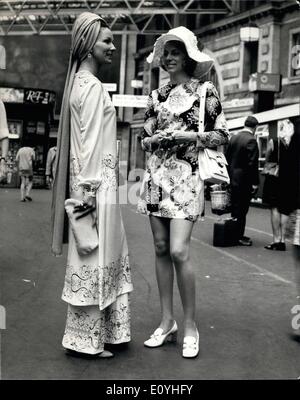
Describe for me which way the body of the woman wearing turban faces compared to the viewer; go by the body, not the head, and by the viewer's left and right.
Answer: facing to the right of the viewer

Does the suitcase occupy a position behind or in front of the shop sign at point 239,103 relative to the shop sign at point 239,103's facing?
in front

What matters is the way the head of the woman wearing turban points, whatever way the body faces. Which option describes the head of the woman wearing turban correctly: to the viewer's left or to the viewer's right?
to the viewer's right

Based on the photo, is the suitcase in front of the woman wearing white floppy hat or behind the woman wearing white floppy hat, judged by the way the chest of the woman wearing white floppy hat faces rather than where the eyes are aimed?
behind

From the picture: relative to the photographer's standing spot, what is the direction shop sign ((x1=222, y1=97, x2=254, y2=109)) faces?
facing the viewer and to the left of the viewer
